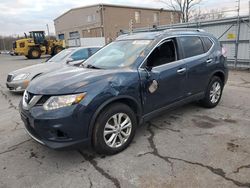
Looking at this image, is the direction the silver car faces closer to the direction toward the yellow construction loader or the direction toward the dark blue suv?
the dark blue suv

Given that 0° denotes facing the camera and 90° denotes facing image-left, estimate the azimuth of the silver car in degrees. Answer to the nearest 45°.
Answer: approximately 45°

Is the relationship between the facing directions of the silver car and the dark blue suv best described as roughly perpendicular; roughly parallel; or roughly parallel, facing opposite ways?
roughly parallel

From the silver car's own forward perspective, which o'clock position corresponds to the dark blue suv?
The dark blue suv is roughly at 10 o'clock from the silver car.

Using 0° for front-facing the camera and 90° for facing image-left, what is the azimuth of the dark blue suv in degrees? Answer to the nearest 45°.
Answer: approximately 45°

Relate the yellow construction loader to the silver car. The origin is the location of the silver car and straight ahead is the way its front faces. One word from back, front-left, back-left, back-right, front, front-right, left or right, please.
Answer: back-right

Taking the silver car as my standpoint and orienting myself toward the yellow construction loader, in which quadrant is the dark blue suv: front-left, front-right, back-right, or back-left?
back-right

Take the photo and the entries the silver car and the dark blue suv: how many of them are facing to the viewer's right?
0

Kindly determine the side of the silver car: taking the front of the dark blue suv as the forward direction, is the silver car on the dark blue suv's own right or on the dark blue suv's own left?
on the dark blue suv's own right

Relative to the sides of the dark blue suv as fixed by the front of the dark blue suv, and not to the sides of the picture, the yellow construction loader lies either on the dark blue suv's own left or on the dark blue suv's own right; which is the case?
on the dark blue suv's own right
